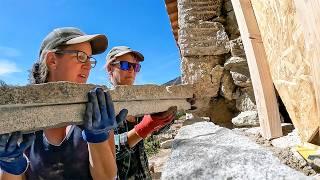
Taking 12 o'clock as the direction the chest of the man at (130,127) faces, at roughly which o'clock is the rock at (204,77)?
The rock is roughly at 9 o'clock from the man.

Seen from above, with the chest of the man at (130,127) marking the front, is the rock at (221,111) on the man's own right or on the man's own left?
on the man's own left

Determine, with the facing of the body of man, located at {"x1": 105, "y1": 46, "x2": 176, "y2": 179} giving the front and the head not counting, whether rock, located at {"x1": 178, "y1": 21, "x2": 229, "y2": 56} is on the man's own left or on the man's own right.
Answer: on the man's own left

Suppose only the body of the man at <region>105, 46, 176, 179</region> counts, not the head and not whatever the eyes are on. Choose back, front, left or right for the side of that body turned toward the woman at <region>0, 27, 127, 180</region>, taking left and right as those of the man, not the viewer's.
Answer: right

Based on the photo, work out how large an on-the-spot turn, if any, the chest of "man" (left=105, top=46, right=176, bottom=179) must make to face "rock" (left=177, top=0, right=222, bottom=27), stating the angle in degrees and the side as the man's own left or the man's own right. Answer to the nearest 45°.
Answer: approximately 90° to the man's own left

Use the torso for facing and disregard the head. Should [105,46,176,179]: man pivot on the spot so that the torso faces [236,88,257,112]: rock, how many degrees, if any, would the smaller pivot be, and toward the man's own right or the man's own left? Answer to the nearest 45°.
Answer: approximately 90° to the man's own left

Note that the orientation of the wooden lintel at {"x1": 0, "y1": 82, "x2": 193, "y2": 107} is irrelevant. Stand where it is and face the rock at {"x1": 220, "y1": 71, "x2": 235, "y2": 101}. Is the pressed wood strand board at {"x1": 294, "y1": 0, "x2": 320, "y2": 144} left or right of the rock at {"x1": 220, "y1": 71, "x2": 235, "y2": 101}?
right

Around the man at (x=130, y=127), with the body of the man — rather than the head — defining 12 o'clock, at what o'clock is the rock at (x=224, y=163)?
The rock is roughly at 1 o'clock from the man.

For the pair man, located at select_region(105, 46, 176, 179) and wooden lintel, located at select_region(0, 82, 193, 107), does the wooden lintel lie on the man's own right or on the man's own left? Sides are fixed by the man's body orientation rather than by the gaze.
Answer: on the man's own right
